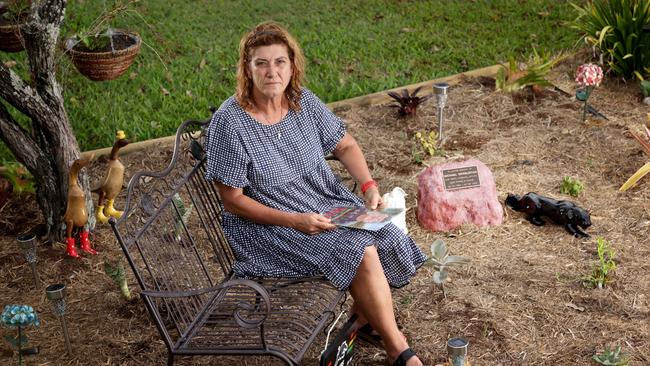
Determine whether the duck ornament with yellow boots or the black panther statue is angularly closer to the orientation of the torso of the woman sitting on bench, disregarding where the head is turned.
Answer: the black panther statue

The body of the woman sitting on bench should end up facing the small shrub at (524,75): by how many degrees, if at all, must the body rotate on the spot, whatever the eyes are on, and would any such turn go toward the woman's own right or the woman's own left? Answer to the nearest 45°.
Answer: approximately 90° to the woman's own left

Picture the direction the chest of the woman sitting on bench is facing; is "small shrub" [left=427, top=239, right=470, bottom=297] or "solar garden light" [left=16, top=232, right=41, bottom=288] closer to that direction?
the small shrub

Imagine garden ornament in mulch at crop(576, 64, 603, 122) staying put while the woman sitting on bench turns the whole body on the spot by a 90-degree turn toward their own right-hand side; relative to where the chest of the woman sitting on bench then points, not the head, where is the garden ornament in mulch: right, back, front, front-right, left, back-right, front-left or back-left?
back

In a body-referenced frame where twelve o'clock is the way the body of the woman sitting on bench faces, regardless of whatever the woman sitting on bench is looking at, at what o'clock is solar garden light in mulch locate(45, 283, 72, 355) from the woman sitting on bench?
The solar garden light in mulch is roughly at 4 o'clock from the woman sitting on bench.

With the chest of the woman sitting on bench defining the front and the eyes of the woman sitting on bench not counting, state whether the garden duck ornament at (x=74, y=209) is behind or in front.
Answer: behind

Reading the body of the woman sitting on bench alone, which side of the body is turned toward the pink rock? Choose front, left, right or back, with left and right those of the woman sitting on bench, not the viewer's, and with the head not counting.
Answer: left

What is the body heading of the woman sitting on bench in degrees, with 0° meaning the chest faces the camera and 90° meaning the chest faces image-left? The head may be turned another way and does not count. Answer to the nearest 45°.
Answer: approximately 315°

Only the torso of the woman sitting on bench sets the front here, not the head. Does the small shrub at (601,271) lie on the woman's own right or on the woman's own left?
on the woman's own left
